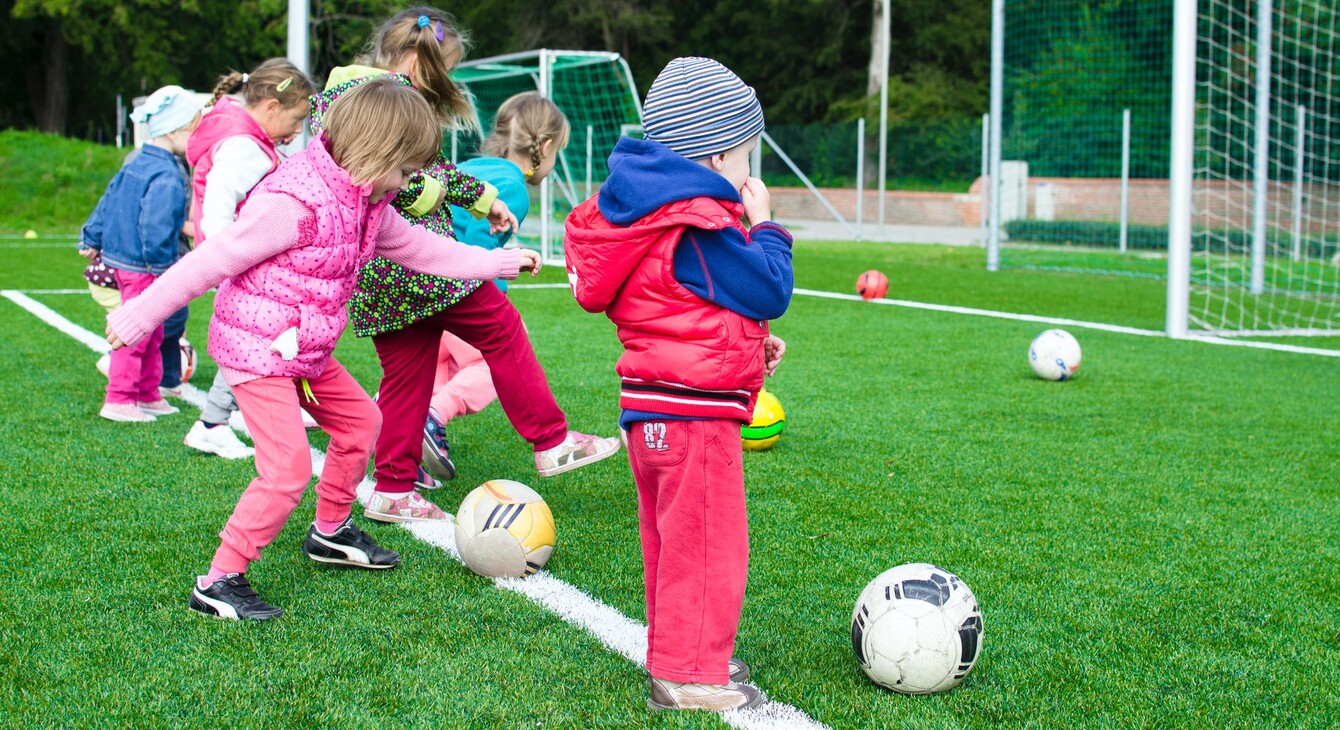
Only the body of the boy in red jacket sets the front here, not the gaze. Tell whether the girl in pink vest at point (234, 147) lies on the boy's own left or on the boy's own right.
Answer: on the boy's own left

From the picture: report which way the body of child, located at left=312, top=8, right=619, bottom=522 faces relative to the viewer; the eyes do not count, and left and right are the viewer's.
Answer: facing to the right of the viewer

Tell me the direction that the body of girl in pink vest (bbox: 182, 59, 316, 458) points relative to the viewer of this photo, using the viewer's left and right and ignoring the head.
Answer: facing to the right of the viewer

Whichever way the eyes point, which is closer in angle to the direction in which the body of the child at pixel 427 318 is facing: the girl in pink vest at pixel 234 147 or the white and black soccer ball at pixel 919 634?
the white and black soccer ball

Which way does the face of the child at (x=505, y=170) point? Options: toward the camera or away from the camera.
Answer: away from the camera

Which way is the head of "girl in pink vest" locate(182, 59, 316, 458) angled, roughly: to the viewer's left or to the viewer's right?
to the viewer's right

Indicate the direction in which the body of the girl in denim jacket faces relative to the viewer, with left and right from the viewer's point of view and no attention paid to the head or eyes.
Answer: facing to the right of the viewer
